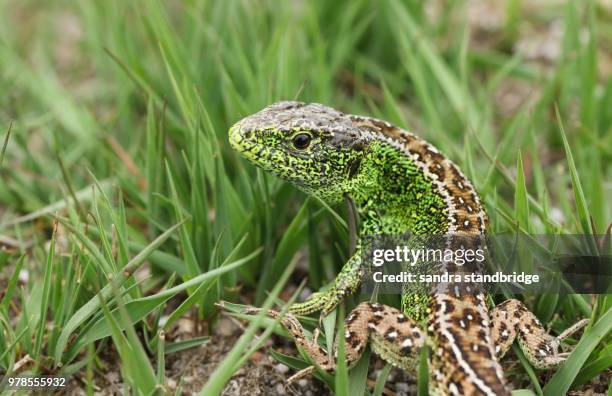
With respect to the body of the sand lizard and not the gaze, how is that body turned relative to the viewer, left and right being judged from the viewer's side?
facing away from the viewer and to the left of the viewer
